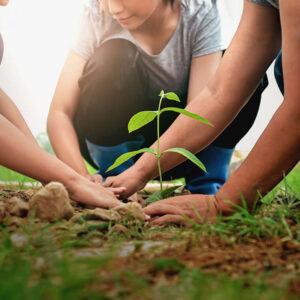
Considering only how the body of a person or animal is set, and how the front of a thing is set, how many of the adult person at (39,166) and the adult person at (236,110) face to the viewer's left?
1

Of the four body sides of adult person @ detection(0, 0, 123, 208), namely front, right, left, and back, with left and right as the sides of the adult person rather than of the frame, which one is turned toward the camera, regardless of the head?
right

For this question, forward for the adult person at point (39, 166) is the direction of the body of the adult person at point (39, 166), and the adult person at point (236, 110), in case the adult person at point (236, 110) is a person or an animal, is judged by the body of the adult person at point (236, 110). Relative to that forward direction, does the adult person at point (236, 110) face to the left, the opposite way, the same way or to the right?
the opposite way

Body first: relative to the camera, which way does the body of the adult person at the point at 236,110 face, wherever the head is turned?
to the viewer's left
